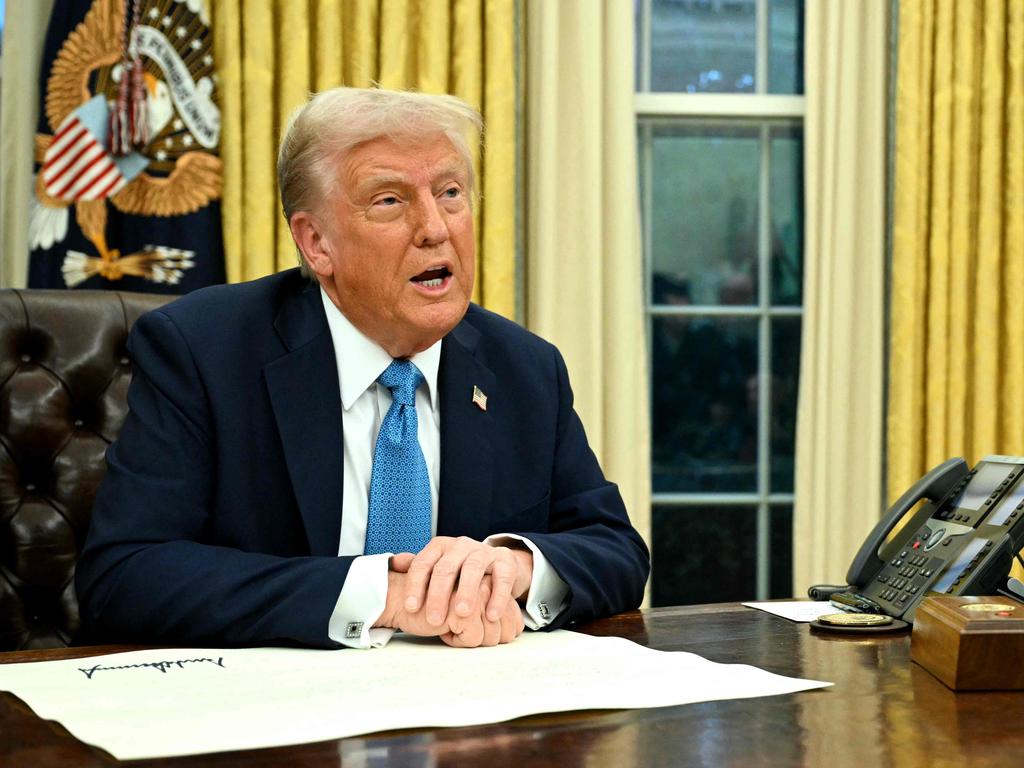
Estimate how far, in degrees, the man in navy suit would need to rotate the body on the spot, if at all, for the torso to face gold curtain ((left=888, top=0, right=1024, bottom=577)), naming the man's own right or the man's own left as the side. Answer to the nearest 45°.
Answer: approximately 90° to the man's own left

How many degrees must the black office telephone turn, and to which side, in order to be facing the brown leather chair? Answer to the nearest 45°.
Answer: approximately 45° to its right

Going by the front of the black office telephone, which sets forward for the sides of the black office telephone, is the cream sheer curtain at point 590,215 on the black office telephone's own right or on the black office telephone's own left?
on the black office telephone's own right

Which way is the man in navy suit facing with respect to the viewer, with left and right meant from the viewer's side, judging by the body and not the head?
facing the viewer and to the right of the viewer

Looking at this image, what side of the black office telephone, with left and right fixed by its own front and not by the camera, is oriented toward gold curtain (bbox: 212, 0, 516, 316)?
right

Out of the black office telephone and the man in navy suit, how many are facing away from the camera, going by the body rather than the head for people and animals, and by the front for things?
0

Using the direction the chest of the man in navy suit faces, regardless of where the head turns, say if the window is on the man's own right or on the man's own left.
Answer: on the man's own left

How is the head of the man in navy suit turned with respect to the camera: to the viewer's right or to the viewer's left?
to the viewer's right

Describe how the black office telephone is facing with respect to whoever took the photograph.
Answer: facing the viewer and to the left of the viewer
